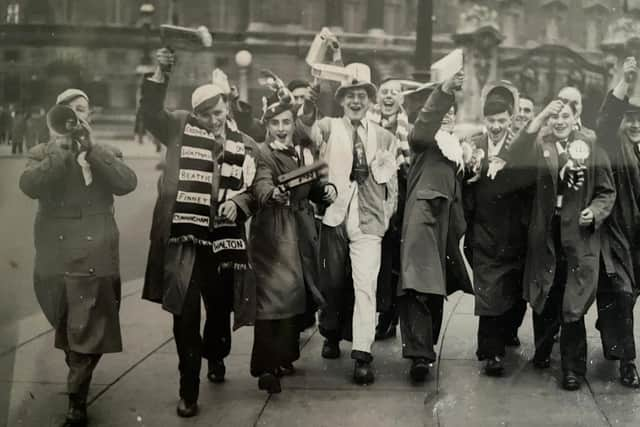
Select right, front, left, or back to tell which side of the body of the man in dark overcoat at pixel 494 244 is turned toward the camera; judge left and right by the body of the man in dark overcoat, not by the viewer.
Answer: front

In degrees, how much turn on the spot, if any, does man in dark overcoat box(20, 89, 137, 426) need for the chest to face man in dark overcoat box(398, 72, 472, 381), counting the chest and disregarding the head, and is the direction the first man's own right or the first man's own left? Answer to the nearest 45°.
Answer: approximately 90° to the first man's own left

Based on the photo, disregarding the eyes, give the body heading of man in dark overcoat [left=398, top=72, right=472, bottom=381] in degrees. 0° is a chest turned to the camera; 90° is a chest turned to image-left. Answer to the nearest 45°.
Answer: approximately 315°

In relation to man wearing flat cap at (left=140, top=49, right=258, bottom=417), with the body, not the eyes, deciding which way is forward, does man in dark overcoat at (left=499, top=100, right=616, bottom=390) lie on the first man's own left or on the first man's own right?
on the first man's own left

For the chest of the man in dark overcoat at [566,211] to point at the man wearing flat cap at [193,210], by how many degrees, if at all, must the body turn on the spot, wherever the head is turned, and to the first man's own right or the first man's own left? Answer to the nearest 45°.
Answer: approximately 45° to the first man's own right

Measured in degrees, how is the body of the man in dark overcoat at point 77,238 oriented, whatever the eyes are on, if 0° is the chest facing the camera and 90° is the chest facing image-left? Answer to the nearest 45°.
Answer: approximately 0°

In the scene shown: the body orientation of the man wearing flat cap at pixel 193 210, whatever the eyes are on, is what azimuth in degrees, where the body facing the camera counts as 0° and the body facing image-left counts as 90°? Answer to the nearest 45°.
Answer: approximately 0°

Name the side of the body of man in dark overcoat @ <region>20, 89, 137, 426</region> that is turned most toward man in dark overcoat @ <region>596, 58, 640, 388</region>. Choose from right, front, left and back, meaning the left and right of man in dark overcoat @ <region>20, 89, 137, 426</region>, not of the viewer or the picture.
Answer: left

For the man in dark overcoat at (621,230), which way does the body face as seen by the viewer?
toward the camera

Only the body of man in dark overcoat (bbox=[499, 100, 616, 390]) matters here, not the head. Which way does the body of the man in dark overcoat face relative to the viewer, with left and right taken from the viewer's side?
facing the viewer

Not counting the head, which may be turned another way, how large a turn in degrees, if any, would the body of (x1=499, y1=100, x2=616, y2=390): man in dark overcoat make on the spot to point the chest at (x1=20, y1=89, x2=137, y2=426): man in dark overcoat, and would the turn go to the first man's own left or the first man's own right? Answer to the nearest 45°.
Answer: approximately 45° to the first man's own right

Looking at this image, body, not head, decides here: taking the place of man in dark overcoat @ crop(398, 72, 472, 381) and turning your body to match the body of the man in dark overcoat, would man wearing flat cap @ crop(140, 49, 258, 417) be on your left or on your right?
on your right
